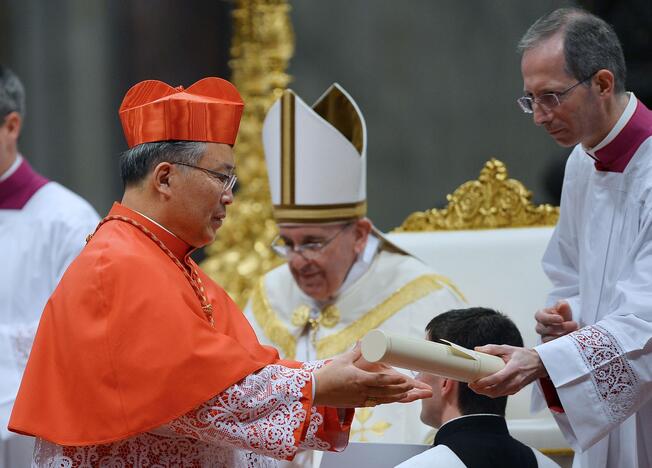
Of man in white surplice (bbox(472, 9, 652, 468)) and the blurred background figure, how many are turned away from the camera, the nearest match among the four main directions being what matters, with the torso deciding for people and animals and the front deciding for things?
0

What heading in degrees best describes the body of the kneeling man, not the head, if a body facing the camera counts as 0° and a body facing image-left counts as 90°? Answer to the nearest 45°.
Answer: approximately 135°

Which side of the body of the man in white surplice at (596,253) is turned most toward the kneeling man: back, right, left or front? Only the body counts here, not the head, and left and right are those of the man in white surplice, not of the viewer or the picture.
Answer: front

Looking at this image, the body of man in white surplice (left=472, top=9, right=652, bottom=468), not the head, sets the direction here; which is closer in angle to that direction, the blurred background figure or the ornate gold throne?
the blurred background figure

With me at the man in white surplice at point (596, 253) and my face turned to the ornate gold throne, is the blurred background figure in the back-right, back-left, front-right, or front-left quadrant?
front-left

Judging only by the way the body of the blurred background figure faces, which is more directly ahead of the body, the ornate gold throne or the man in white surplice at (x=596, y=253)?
the man in white surplice

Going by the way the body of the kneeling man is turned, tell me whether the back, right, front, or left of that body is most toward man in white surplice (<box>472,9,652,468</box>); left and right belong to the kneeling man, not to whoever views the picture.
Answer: right

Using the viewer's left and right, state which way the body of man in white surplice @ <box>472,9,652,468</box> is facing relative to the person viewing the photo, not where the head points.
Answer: facing the viewer and to the left of the viewer

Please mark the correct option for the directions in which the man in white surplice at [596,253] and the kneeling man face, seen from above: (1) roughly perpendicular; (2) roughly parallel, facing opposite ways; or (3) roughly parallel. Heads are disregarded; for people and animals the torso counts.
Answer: roughly perpendicular

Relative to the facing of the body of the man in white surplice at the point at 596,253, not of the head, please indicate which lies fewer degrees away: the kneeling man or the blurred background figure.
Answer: the kneeling man
